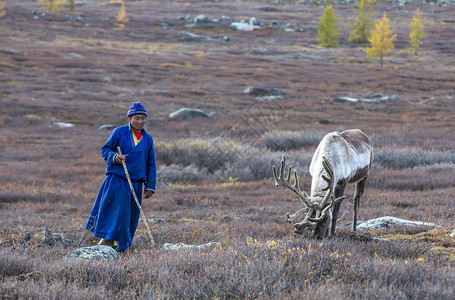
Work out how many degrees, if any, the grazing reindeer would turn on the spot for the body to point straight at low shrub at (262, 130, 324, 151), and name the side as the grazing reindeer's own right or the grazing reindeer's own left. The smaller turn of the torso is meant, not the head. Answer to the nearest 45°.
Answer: approximately 135° to the grazing reindeer's own right

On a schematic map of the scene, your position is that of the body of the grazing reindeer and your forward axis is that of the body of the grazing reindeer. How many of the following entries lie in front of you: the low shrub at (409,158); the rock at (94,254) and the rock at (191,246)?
2

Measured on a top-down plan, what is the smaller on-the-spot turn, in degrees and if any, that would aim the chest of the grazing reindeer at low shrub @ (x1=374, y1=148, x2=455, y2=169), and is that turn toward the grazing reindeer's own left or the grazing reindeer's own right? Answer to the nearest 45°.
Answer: approximately 135° to the grazing reindeer's own right

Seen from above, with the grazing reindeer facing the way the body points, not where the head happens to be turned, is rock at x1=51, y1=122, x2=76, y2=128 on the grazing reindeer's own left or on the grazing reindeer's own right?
on the grazing reindeer's own right

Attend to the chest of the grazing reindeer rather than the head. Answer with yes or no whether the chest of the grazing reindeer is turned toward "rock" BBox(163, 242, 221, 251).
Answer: yes

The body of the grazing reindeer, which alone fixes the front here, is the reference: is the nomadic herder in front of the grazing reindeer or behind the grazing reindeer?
in front

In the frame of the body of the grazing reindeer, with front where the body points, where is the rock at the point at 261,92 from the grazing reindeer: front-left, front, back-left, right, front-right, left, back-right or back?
back-right

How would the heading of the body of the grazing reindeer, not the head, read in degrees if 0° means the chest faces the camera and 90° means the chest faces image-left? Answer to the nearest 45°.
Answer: approximately 45°

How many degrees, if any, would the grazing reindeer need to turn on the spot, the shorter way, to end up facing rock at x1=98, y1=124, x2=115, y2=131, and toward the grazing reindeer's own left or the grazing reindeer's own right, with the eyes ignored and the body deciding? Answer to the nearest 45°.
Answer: approximately 90° to the grazing reindeer's own right

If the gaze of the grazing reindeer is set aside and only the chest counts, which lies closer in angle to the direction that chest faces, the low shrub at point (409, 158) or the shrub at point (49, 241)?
the shrub at point (49, 241)

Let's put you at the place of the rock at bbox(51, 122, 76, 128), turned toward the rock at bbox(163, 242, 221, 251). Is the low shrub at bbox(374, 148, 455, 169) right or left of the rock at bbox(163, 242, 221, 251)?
left

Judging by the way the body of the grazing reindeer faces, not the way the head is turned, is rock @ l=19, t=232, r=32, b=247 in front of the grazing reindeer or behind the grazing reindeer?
in front
